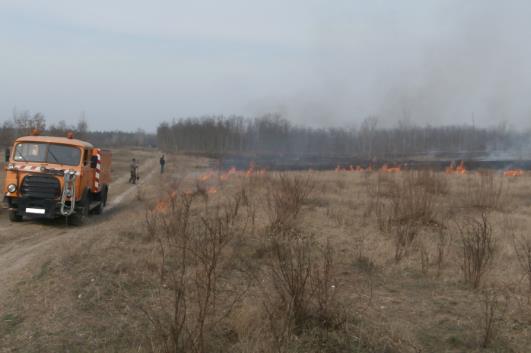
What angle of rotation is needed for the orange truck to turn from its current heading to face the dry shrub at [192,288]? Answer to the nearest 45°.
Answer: approximately 45° to its left

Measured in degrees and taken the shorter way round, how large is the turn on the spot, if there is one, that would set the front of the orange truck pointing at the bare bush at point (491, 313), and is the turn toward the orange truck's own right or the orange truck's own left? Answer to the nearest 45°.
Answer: approximately 90° to the orange truck's own left

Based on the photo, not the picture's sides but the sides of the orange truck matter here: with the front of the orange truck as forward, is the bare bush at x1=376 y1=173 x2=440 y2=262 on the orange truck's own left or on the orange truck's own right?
on the orange truck's own left

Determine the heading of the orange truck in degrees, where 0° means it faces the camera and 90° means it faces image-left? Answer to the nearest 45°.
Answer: approximately 45°

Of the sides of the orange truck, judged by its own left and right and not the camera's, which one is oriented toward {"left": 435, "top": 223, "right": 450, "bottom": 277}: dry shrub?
left

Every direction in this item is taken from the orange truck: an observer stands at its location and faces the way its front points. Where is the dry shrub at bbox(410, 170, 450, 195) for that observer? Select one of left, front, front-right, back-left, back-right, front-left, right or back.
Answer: back-left
